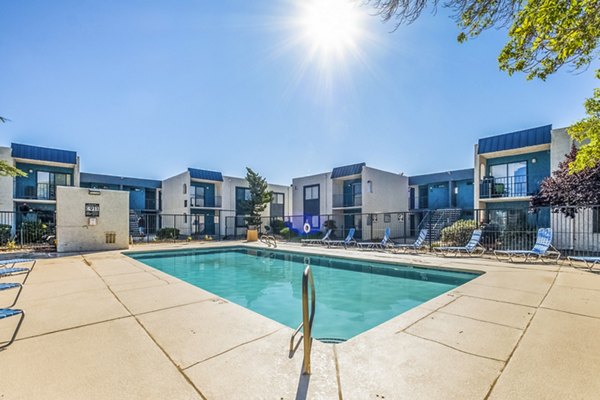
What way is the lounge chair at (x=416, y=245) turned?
to the viewer's left

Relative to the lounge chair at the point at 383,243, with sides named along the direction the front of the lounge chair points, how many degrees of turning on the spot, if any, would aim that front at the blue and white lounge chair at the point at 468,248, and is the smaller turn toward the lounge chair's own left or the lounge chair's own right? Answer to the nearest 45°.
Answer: approximately 135° to the lounge chair's own left

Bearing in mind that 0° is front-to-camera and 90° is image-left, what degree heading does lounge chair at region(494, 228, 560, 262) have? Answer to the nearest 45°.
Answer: approximately 90°

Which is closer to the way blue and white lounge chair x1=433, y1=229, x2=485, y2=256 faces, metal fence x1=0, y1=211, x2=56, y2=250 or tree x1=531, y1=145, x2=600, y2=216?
the metal fence

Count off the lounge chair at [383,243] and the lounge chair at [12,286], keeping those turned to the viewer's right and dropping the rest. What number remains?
1

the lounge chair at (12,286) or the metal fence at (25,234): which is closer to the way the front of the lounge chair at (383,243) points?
the metal fence

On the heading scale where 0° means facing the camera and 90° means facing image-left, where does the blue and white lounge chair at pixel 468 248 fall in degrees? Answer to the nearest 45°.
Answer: approximately 90°

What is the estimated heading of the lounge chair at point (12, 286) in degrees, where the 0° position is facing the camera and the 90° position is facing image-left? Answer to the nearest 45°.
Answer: approximately 270°

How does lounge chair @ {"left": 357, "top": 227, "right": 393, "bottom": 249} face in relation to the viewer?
to the viewer's left
